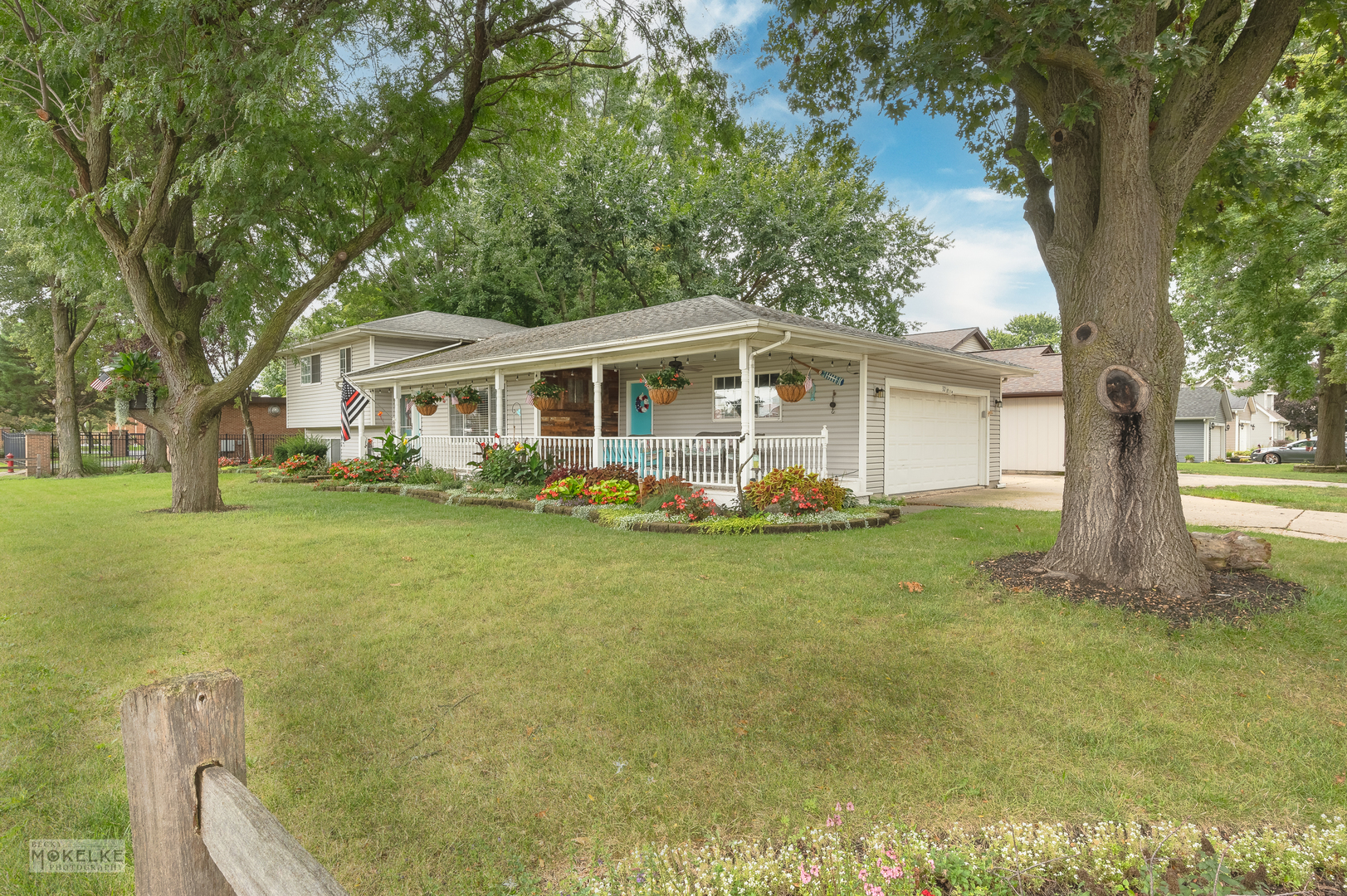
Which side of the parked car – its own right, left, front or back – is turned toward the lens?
left

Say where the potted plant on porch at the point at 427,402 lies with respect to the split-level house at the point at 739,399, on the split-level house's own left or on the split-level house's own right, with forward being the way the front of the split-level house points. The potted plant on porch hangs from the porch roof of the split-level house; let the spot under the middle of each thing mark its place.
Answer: on the split-level house's own right

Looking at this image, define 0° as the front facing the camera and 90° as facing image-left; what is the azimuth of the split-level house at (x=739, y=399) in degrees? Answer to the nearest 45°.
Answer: approximately 45°

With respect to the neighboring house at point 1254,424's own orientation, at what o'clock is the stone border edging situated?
The stone border edging is roughly at 2 o'clock from the neighboring house.

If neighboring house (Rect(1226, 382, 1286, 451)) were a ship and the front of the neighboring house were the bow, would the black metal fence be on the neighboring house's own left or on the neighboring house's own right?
on the neighboring house's own right

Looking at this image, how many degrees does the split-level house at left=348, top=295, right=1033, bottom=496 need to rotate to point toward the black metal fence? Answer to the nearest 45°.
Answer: approximately 90° to its right

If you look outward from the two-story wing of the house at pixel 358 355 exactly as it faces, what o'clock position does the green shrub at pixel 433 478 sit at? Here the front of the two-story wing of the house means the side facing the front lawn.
The green shrub is roughly at 10 o'clock from the two-story wing of the house.
